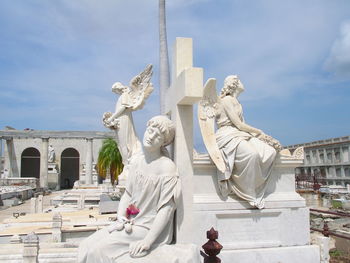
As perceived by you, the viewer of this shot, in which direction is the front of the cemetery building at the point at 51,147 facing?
facing the viewer

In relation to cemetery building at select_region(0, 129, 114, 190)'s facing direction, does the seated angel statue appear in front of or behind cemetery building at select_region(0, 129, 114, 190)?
in front

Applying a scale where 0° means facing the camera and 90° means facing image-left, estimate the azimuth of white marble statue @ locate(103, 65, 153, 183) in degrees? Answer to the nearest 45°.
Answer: approximately 90°

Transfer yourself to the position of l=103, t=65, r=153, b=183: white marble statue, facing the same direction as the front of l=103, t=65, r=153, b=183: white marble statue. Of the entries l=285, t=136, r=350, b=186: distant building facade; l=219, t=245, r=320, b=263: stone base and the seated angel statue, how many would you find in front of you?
0

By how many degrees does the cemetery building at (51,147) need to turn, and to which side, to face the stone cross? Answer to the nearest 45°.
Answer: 0° — it already faces it

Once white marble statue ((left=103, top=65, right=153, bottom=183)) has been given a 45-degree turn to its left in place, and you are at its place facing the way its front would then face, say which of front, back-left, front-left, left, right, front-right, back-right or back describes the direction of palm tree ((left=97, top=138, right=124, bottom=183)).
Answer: back-right

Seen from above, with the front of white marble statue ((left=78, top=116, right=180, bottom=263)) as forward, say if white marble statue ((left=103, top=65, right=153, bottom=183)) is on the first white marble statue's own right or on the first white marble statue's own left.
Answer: on the first white marble statue's own right

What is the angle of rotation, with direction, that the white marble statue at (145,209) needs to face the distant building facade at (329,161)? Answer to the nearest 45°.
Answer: approximately 180°

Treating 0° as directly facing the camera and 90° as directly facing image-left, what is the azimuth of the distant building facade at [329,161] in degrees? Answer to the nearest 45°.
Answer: approximately 45°

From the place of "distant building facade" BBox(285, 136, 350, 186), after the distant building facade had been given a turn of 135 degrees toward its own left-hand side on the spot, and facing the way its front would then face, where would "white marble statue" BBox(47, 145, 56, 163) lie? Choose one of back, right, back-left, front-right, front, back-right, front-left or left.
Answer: back

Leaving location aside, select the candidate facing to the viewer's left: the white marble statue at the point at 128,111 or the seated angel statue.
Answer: the white marble statue
